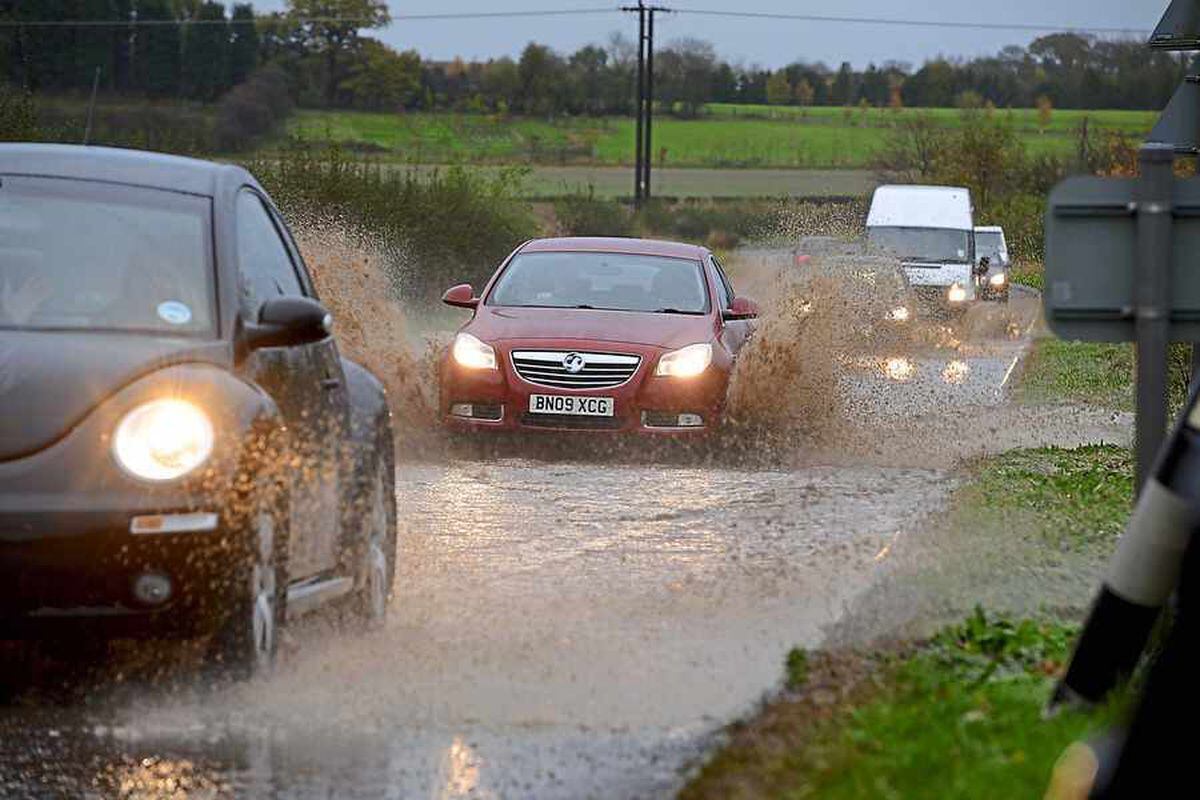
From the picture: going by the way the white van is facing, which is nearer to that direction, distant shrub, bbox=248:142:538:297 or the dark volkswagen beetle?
the dark volkswagen beetle

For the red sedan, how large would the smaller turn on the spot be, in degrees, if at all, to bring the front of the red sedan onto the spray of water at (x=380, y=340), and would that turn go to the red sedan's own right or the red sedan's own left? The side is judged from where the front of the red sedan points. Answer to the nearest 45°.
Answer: approximately 135° to the red sedan's own right

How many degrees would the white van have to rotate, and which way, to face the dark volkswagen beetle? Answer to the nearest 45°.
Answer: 0° — it already faces it

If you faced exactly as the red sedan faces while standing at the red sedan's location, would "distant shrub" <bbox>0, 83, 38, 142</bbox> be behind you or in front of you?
behind

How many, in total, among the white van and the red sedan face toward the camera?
2

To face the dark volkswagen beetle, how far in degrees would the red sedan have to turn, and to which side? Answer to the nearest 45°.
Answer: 0° — it already faces it

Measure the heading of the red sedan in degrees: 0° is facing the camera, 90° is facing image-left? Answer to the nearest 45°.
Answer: approximately 0°

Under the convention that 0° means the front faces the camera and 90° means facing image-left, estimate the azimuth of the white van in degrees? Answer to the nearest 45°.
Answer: approximately 0°

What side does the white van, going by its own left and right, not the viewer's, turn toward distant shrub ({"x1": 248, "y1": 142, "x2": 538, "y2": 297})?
right

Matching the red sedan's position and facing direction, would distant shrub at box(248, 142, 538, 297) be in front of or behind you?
behind

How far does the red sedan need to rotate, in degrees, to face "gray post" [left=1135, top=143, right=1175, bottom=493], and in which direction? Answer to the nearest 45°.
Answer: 0° — it already faces it
